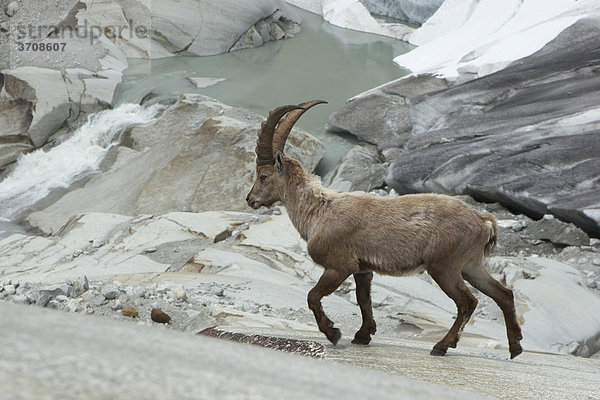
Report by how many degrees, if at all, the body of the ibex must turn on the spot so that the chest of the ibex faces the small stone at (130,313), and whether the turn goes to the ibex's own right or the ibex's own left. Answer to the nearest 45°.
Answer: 0° — it already faces it

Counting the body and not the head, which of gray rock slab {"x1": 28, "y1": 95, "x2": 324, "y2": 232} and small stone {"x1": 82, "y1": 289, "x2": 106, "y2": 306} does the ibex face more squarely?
the small stone

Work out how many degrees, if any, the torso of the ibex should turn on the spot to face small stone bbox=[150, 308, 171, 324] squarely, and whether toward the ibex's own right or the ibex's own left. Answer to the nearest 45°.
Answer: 0° — it already faces it

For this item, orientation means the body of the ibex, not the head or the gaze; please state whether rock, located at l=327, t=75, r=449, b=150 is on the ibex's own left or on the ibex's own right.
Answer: on the ibex's own right

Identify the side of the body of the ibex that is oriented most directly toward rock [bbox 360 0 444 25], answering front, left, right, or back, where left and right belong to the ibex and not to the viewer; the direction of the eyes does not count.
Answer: right

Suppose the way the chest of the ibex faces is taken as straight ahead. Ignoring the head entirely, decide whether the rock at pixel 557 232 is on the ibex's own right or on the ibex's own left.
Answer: on the ibex's own right

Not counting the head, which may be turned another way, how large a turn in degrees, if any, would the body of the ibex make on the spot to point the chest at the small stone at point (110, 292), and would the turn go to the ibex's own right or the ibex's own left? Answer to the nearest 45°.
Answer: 0° — it already faces it

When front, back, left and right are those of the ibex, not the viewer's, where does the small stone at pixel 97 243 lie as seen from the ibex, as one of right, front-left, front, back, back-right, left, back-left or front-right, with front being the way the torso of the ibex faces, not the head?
front-right

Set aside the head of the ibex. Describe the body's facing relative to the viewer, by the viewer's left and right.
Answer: facing to the left of the viewer

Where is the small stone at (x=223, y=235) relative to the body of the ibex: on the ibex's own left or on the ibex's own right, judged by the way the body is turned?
on the ibex's own right

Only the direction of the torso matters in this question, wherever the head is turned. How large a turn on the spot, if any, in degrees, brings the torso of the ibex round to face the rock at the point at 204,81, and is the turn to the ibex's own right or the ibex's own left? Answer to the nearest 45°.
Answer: approximately 90° to the ibex's own right

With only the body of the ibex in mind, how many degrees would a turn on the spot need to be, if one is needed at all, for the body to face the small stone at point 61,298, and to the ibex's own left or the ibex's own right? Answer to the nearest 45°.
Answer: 0° — it already faces it

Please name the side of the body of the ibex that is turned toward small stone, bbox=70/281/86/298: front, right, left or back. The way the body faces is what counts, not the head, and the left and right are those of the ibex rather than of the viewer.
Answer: front
